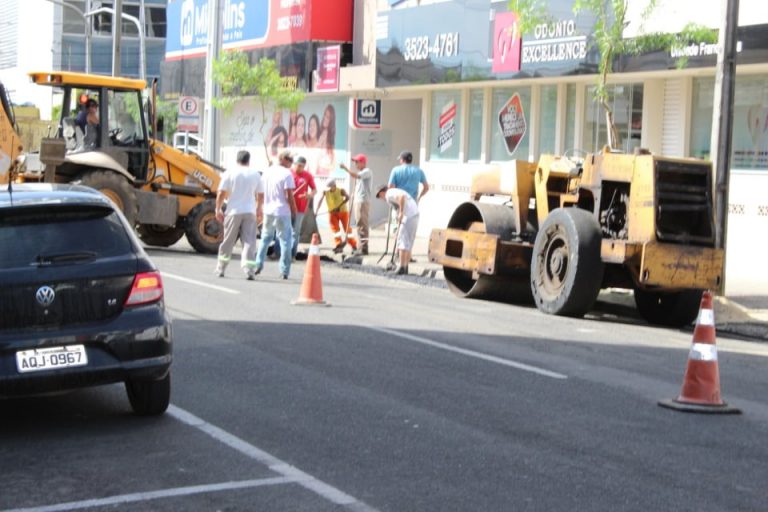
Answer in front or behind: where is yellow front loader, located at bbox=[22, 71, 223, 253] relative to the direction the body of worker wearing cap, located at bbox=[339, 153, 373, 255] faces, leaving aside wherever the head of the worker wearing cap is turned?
in front

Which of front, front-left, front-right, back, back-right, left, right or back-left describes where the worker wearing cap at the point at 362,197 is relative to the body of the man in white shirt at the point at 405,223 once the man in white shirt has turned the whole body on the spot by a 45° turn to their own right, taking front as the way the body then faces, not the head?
front-right

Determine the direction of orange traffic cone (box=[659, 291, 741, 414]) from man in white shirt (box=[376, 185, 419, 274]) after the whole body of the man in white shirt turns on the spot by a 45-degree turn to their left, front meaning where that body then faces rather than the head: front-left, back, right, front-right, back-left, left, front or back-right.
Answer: front-left

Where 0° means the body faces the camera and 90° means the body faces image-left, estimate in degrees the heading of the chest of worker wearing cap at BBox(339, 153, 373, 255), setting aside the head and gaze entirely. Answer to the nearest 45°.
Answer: approximately 90°

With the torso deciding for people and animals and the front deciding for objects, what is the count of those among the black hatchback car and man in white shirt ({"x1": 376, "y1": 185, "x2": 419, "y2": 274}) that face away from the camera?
1

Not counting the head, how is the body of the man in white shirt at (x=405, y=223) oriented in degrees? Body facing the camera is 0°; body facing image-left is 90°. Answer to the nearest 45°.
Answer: approximately 90°

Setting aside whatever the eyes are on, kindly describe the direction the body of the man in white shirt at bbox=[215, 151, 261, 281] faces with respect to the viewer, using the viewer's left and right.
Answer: facing away from the viewer

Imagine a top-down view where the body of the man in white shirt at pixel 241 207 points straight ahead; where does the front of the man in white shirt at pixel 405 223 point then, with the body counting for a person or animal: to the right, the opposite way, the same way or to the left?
to the left

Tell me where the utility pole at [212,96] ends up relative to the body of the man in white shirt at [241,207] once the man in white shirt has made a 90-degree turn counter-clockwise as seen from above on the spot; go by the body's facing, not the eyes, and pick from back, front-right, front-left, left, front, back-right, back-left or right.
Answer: right

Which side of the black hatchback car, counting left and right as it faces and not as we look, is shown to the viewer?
back

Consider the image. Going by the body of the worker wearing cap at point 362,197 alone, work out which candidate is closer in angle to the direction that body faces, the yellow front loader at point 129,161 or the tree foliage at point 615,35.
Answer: the yellow front loader

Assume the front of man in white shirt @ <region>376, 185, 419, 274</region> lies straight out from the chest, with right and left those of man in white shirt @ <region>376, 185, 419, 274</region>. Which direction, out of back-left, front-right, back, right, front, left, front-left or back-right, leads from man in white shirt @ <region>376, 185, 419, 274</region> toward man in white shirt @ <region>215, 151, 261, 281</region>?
front-left

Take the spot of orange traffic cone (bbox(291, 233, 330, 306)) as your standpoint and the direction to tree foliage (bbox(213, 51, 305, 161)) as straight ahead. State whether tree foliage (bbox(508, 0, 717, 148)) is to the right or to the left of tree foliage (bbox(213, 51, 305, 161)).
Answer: right

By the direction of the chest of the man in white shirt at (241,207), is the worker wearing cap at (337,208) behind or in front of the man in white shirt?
in front

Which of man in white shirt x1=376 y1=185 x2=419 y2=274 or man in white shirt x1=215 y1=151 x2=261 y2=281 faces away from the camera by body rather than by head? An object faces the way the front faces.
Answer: man in white shirt x1=215 y1=151 x2=261 y2=281
